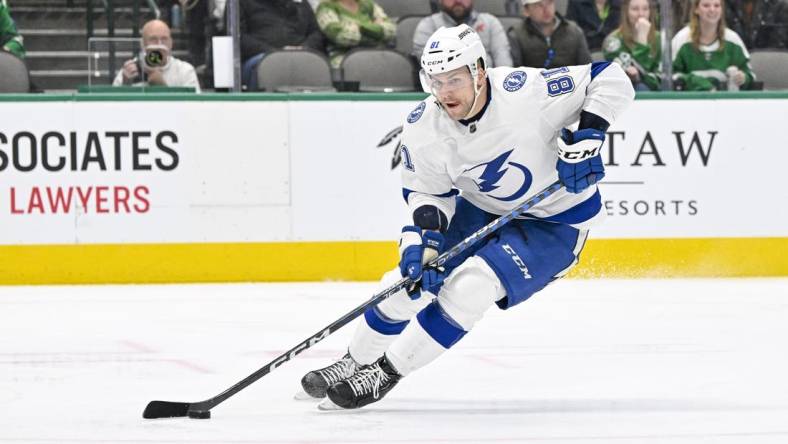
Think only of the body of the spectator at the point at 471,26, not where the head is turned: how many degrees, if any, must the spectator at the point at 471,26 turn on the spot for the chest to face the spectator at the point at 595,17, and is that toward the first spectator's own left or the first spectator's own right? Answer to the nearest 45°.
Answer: approximately 90° to the first spectator's own left

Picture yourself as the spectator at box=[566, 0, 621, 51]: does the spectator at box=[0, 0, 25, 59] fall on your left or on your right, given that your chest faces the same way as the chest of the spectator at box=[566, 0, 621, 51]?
on your right

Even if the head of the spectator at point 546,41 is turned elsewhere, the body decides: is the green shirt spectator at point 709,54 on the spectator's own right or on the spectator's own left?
on the spectator's own left

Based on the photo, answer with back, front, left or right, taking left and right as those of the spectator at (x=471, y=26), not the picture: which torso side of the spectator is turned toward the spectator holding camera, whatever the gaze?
right

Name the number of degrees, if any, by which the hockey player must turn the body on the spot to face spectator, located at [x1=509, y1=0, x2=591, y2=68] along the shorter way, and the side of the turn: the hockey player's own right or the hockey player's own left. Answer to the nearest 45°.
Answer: approximately 135° to the hockey player's own right

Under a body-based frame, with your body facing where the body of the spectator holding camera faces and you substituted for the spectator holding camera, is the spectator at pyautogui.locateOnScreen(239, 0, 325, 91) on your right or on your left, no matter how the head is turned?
on your left

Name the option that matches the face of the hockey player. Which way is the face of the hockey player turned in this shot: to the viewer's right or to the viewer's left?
to the viewer's left
